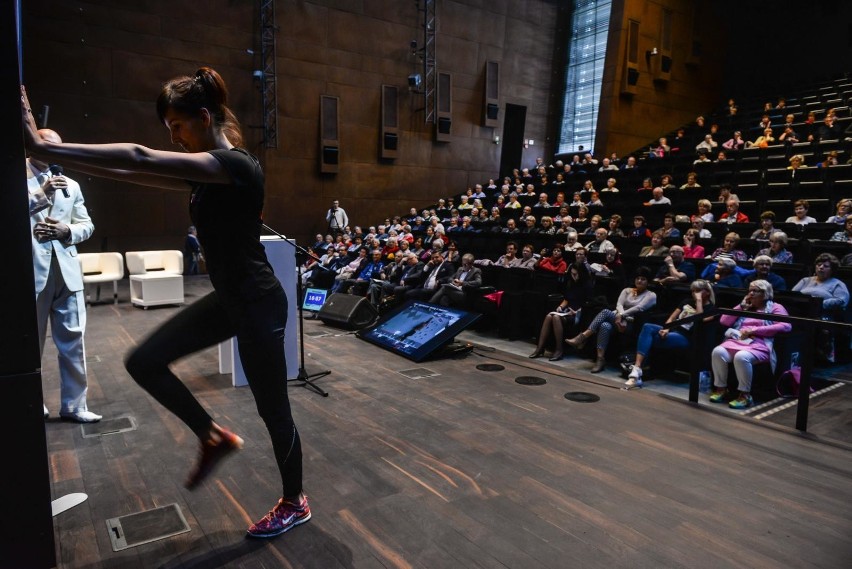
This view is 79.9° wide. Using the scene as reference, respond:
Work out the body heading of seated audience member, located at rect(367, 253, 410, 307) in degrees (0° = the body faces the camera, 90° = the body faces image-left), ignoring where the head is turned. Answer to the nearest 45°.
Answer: approximately 45°

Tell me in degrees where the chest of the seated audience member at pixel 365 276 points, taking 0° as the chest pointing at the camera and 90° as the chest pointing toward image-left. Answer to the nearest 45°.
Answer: approximately 45°

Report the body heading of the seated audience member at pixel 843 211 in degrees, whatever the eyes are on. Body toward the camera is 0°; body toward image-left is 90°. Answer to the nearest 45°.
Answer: approximately 45°

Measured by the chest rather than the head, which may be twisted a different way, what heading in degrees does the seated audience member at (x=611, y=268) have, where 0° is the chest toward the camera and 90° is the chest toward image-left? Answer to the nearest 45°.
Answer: approximately 45°

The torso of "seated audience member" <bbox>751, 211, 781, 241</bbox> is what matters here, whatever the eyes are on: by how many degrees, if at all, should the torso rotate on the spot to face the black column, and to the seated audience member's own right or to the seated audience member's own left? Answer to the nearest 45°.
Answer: approximately 45° to the seated audience member's own left

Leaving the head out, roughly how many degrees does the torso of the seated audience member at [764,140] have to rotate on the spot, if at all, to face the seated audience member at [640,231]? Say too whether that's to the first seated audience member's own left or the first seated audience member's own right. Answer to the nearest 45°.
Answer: approximately 45° to the first seated audience member's own left

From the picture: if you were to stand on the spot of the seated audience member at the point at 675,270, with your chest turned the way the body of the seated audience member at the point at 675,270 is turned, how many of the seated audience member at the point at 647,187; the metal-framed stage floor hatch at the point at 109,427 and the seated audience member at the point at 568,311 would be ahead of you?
2

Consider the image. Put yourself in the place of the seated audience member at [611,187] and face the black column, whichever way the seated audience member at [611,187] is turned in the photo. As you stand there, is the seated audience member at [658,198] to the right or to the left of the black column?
left

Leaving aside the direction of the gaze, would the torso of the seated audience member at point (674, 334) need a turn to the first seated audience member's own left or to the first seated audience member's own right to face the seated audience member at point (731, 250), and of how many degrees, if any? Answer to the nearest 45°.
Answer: approximately 135° to the first seated audience member's own right

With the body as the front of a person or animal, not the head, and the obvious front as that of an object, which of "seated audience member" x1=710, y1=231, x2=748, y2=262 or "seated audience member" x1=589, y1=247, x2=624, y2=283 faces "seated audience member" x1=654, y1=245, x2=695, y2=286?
"seated audience member" x1=710, y1=231, x2=748, y2=262

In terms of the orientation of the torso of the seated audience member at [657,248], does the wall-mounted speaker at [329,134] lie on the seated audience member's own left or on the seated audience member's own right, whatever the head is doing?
on the seated audience member's own right
